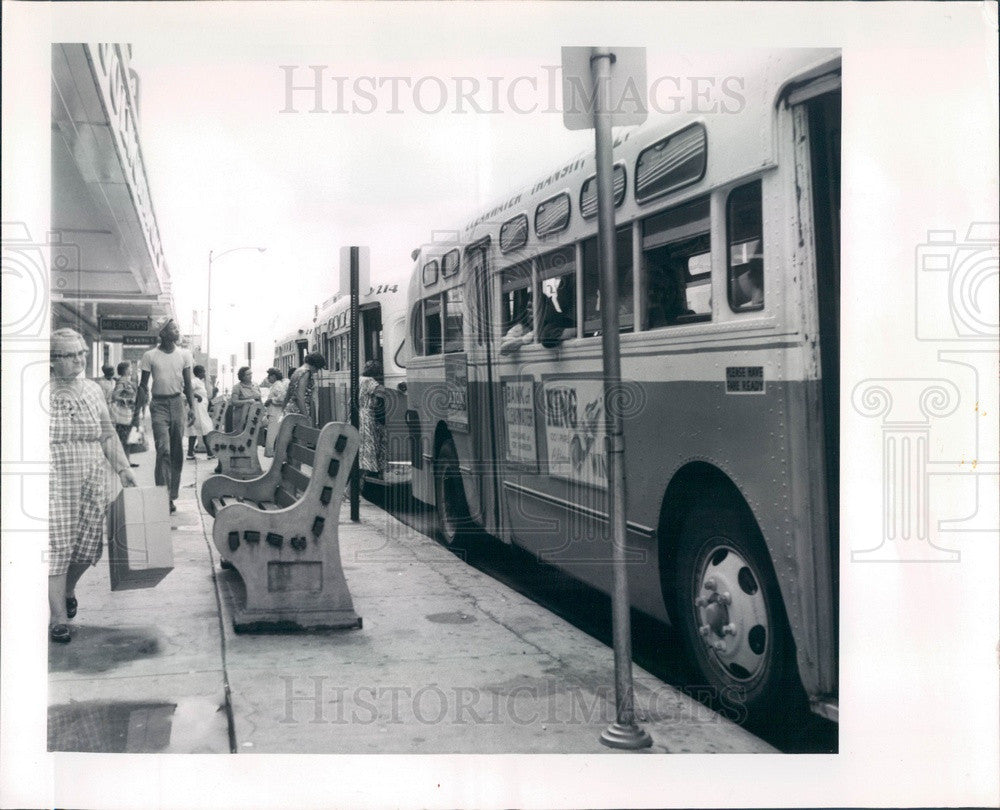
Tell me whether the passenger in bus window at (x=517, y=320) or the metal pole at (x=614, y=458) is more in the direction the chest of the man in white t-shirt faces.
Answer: the metal pole

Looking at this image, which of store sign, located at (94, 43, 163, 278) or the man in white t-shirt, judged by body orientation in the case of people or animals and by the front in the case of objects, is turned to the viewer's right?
the store sign

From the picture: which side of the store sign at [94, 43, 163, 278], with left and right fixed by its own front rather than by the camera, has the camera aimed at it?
right

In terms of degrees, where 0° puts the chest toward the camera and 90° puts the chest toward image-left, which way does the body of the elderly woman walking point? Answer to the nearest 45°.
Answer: approximately 315°

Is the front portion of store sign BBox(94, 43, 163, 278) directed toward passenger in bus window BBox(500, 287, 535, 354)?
yes

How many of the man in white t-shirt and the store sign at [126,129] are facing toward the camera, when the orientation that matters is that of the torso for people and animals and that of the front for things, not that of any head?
1

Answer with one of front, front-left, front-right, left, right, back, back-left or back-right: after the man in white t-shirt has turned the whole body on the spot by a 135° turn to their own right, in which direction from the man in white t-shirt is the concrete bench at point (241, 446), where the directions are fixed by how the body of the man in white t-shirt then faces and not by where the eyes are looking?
right
